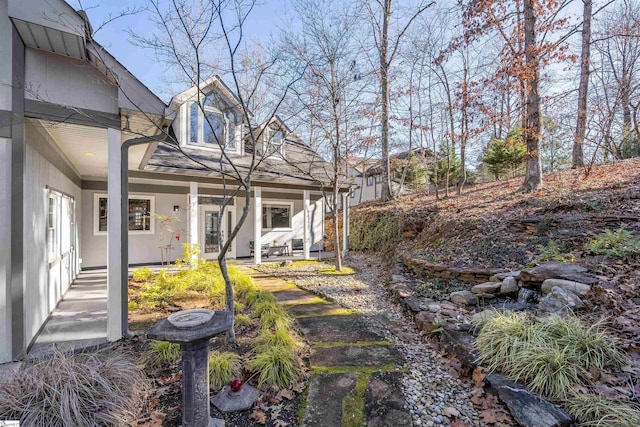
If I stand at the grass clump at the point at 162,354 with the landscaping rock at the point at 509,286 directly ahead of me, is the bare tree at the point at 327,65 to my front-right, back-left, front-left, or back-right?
front-left

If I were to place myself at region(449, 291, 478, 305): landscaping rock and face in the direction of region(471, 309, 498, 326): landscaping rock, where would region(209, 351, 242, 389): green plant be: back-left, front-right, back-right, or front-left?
front-right

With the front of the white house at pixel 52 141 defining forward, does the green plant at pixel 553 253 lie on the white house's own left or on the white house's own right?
on the white house's own left

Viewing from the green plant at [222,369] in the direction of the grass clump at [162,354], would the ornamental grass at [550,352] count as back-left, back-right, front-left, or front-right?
back-right

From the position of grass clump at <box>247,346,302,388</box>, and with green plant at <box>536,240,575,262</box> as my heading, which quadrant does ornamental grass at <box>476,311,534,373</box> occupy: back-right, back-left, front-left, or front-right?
front-right
